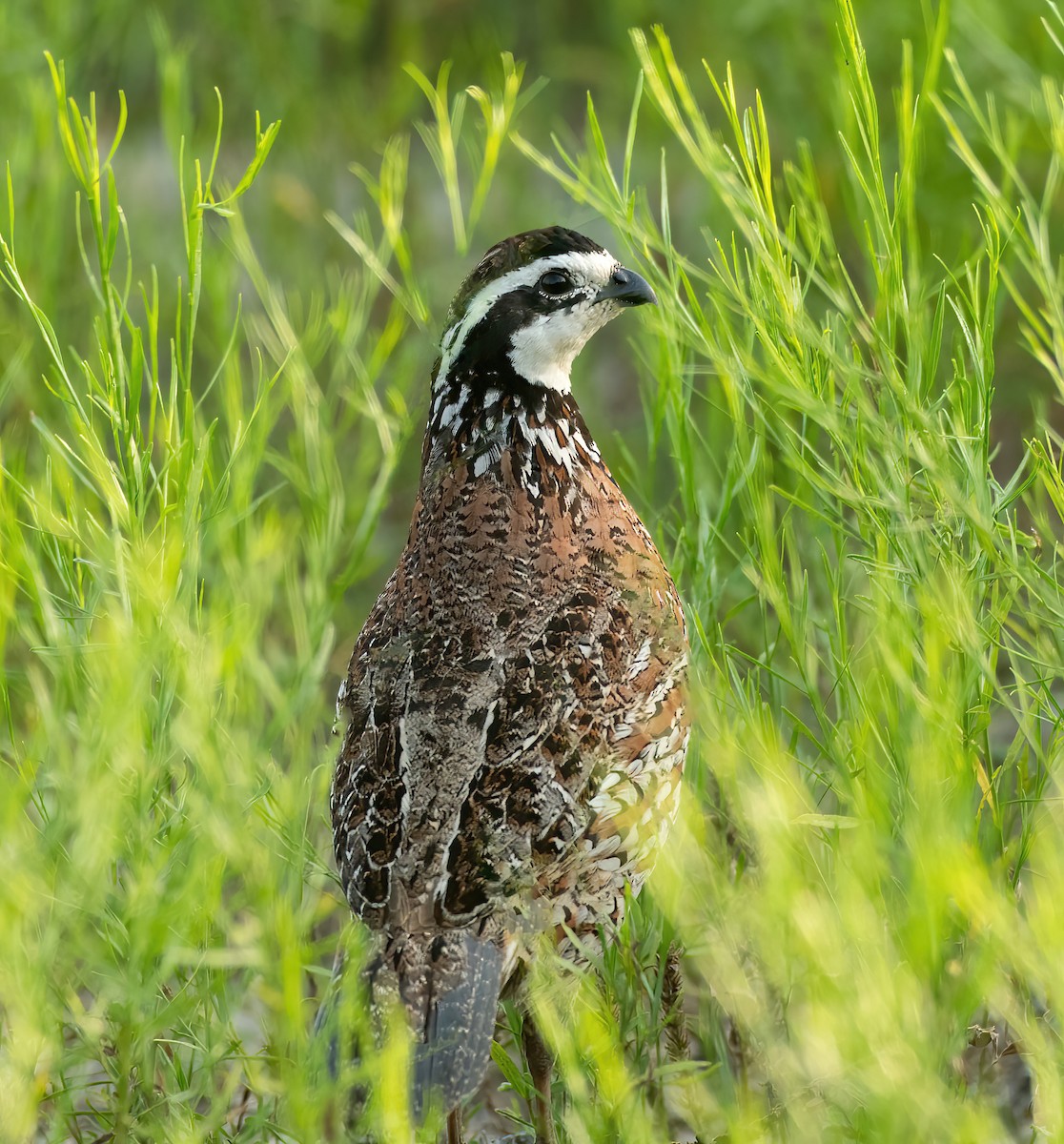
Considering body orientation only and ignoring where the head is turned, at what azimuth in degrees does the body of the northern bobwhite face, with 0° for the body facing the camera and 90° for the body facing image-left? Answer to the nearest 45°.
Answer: approximately 225°
